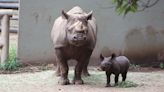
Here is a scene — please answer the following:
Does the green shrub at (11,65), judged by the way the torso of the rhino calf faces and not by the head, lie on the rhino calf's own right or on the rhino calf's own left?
on the rhino calf's own right

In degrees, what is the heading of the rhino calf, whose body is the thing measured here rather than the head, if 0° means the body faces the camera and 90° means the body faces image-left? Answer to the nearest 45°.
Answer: approximately 45°

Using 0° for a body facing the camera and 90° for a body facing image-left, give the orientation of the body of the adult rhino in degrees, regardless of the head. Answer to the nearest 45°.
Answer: approximately 0°

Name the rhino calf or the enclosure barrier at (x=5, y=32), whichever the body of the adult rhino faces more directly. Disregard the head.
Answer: the rhino calf

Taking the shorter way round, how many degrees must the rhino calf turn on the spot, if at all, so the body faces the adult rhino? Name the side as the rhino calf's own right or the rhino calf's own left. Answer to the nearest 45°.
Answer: approximately 45° to the rhino calf's own right

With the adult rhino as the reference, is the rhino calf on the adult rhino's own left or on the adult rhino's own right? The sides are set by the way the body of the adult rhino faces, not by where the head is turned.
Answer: on the adult rhino's own left
